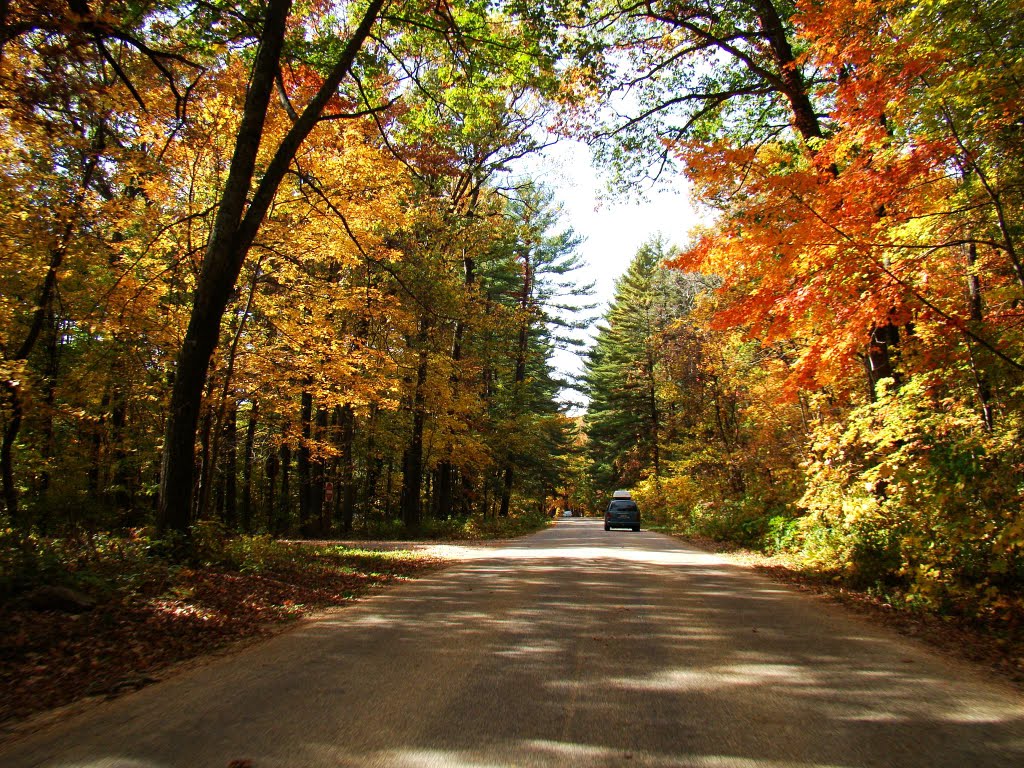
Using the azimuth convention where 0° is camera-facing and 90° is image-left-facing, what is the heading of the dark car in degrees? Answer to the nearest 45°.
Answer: approximately 180°

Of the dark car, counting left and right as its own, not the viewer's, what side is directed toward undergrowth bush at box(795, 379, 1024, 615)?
back
